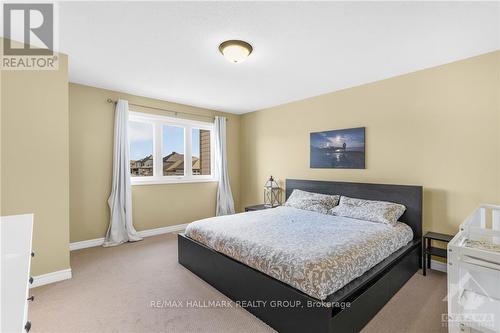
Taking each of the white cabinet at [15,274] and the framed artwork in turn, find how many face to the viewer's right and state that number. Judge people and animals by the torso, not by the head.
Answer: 1

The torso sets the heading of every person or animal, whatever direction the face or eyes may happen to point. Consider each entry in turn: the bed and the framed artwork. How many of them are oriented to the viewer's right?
0

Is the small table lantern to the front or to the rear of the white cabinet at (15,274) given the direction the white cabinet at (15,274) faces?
to the front

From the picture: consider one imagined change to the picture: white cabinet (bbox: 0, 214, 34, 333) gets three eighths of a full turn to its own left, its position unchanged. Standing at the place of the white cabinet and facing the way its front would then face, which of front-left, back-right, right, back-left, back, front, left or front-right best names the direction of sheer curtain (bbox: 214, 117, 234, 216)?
right

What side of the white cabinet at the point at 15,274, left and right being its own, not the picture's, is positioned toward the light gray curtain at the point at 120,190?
left

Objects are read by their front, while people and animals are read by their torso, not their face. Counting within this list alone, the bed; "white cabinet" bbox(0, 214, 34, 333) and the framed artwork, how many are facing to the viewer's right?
1

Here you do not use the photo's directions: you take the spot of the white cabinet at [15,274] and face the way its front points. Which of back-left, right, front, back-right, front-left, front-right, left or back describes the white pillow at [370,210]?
front

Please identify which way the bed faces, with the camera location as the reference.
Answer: facing the viewer and to the left of the viewer

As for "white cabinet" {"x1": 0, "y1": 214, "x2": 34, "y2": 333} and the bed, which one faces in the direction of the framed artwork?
the white cabinet

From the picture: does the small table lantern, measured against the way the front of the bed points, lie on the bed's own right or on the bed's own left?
on the bed's own right

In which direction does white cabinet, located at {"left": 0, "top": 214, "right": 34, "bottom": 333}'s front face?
to the viewer's right

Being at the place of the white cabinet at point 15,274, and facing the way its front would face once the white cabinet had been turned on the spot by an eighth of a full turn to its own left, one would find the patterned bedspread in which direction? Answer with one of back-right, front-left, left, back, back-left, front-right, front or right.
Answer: front-right
